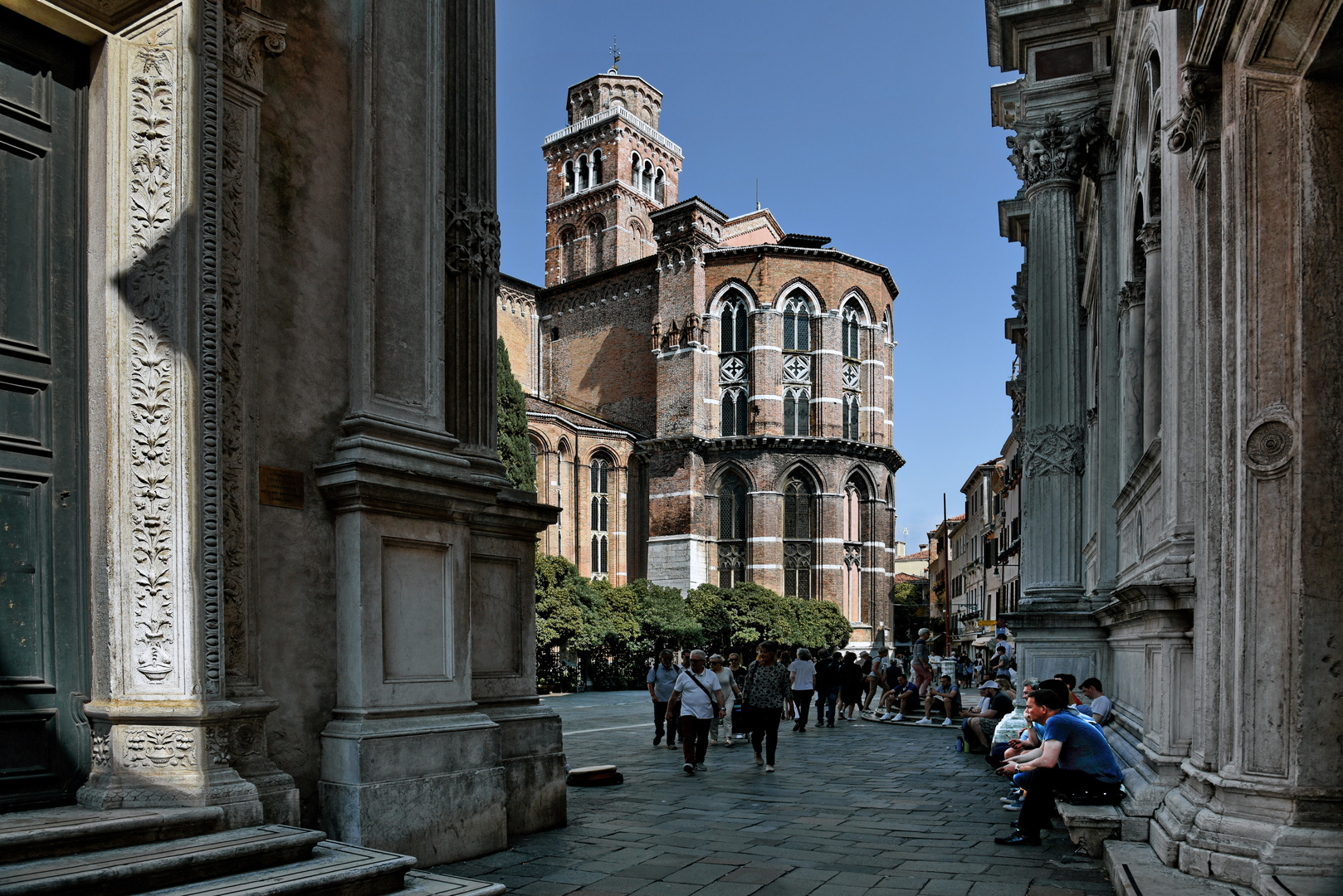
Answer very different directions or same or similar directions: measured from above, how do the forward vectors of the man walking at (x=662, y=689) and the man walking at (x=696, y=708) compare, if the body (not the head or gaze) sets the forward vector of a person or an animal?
same or similar directions

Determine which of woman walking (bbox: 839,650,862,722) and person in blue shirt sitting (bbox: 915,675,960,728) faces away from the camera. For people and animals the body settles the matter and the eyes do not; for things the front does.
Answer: the woman walking

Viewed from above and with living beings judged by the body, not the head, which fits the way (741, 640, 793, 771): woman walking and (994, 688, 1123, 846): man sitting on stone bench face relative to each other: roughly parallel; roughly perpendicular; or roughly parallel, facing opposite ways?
roughly perpendicular

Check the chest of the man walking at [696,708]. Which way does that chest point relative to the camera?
toward the camera

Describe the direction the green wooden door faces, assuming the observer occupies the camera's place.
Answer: facing the viewer and to the right of the viewer

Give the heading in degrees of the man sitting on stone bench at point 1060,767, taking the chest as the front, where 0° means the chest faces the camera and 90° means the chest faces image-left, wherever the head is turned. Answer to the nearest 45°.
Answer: approximately 90°

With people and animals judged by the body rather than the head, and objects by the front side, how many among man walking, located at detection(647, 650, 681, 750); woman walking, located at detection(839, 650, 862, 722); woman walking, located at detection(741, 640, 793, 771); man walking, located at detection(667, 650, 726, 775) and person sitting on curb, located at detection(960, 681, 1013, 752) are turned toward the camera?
3

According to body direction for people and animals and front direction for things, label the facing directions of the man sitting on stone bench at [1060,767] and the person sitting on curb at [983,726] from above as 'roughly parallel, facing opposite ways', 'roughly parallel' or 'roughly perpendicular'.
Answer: roughly parallel

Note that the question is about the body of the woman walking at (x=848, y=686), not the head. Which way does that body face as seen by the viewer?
away from the camera

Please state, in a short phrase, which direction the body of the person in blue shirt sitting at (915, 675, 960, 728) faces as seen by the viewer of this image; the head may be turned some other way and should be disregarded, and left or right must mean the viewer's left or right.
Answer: facing the viewer and to the left of the viewer

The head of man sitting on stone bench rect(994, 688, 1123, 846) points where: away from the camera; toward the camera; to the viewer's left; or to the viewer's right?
to the viewer's left

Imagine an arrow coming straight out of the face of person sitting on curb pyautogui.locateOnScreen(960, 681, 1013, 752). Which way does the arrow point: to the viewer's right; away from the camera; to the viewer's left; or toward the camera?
to the viewer's left

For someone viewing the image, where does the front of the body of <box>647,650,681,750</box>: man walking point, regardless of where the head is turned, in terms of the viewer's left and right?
facing the viewer
